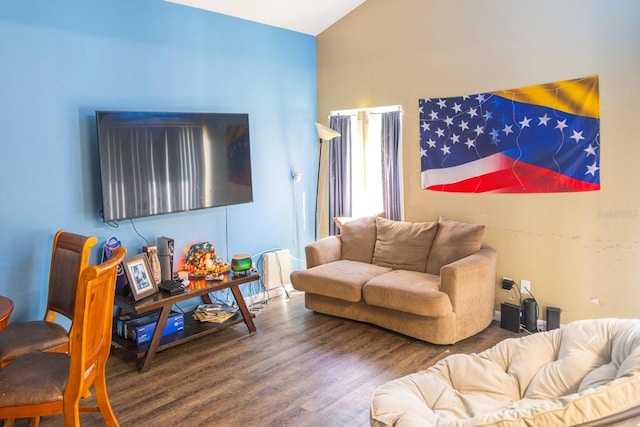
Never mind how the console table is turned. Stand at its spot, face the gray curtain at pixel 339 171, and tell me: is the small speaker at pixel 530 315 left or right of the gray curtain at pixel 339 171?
right

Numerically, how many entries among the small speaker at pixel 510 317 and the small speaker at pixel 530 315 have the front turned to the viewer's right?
0

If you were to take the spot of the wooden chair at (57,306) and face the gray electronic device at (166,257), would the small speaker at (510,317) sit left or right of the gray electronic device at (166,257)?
right

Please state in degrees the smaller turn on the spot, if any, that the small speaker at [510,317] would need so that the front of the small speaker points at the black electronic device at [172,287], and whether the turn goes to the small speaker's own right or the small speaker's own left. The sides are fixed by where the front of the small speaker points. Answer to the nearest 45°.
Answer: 0° — it already faces it

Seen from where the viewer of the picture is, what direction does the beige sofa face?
facing the viewer and to the left of the viewer

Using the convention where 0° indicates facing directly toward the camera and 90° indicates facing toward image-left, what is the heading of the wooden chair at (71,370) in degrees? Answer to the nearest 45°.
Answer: approximately 135°

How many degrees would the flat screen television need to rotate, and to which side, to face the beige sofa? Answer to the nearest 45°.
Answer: approximately 45° to its left

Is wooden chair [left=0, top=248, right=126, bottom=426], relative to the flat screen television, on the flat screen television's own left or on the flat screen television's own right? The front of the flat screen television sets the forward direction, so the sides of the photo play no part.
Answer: on the flat screen television's own right

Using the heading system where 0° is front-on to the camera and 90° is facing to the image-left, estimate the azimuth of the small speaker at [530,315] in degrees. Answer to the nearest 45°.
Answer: approximately 45°
